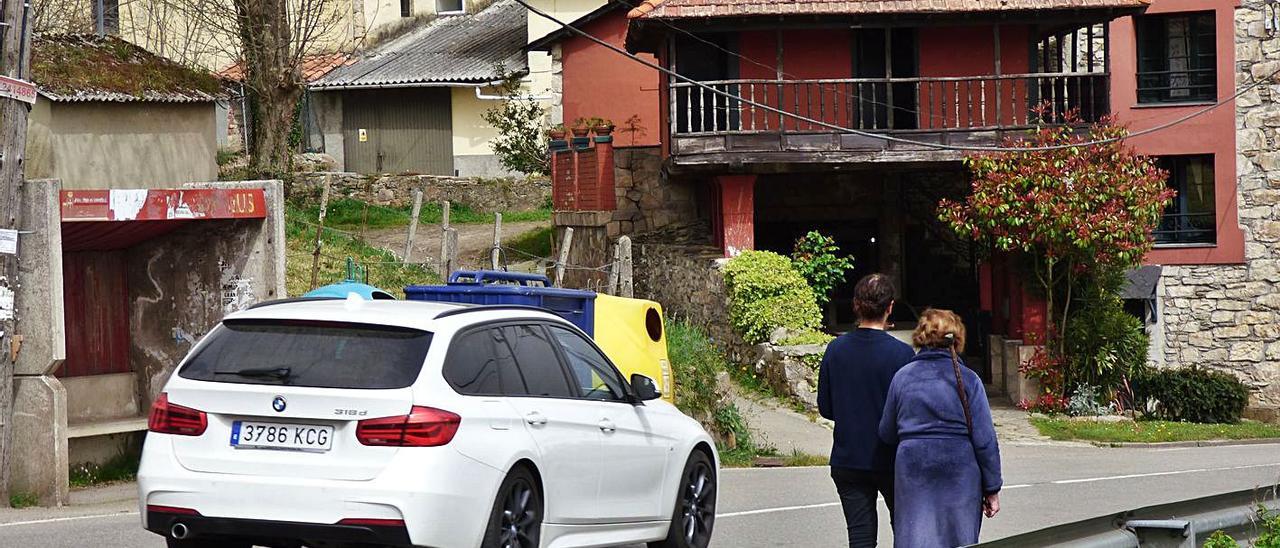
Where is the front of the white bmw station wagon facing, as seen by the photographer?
facing away from the viewer and to the right of the viewer

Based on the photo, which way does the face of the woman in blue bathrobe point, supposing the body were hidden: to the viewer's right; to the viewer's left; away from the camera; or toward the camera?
away from the camera

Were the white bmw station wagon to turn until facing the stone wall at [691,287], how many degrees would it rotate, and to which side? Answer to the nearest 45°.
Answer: approximately 45° to its left

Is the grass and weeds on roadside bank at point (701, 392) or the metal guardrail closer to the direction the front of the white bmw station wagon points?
the grass and weeds on roadside bank
